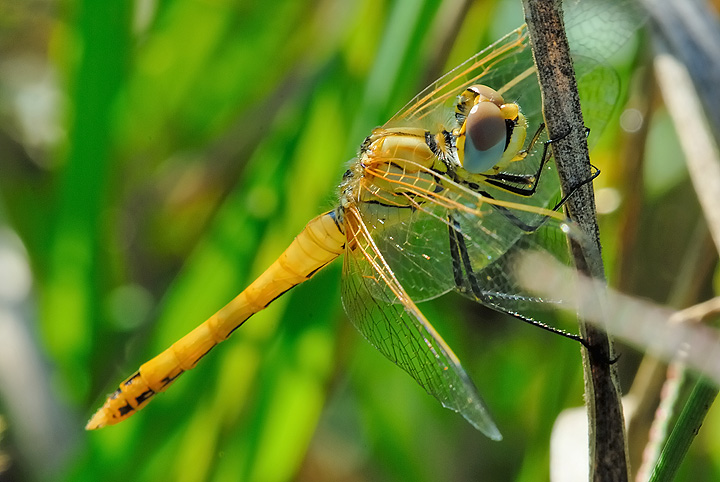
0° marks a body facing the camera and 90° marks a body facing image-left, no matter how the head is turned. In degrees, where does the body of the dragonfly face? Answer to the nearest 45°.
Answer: approximately 270°
